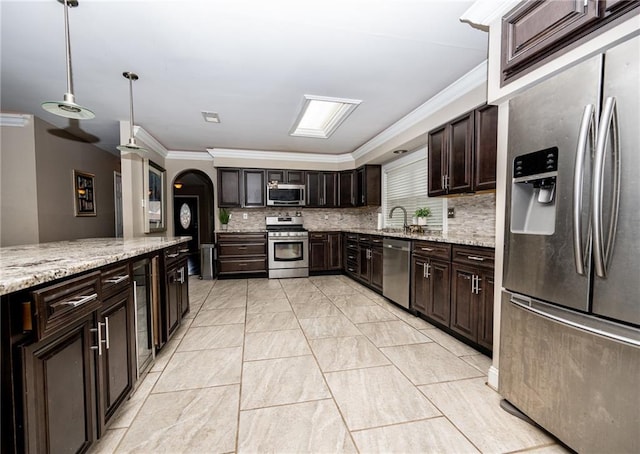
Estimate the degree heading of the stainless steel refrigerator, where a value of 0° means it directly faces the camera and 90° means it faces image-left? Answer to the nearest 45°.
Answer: approximately 45°

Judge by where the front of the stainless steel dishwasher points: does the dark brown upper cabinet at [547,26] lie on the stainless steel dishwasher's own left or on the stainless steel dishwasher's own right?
on the stainless steel dishwasher's own left

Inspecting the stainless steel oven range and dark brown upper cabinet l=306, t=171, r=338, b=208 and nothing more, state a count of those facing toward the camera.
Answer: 2

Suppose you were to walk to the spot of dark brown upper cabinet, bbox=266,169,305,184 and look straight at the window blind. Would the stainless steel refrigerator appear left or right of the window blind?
right

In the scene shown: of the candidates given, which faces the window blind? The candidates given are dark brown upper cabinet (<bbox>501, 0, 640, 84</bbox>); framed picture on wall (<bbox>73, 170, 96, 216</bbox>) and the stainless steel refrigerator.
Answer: the framed picture on wall

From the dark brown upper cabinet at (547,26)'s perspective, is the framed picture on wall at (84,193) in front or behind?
in front

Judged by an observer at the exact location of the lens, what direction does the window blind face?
facing the viewer and to the left of the viewer

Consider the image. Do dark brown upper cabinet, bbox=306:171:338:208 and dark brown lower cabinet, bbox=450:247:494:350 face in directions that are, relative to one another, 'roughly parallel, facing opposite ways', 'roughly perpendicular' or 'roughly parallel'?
roughly perpendicular

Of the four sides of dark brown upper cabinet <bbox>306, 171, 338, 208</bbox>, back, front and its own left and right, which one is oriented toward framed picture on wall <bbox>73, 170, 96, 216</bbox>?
right

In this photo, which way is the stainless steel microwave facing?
toward the camera

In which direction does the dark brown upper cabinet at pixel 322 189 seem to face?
toward the camera

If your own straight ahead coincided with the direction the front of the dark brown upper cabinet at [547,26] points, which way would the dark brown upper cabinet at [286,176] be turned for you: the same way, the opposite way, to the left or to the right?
to the left

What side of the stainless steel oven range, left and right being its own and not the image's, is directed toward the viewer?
front
